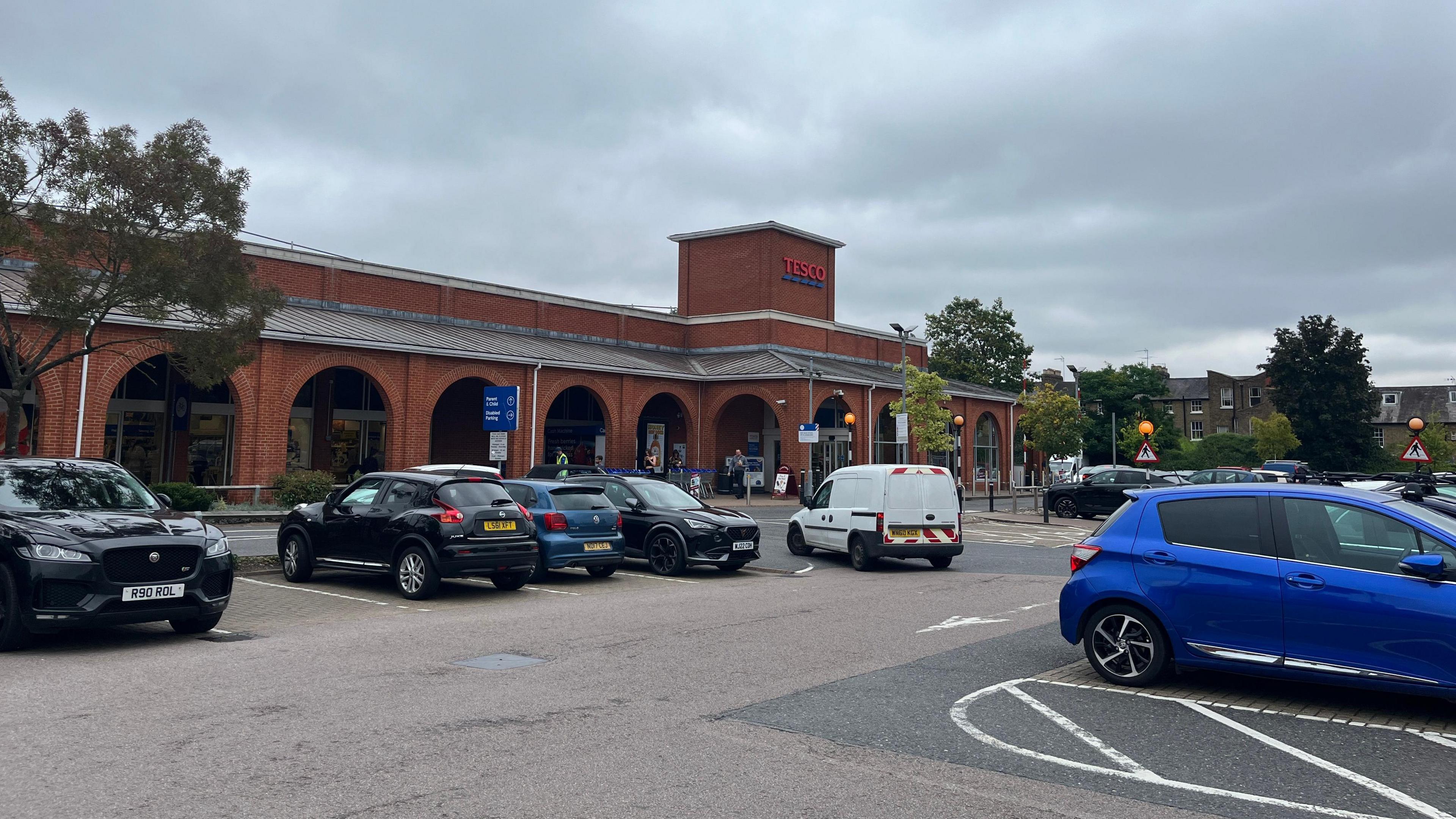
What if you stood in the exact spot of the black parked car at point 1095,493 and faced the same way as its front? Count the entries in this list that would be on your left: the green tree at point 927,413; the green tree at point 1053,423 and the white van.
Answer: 1

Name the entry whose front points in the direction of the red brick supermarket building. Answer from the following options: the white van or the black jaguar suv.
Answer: the white van

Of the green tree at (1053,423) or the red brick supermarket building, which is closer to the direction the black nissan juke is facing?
the red brick supermarket building

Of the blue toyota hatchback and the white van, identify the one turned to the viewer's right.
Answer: the blue toyota hatchback

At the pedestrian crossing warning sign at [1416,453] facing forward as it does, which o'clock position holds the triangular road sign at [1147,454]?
The triangular road sign is roughly at 4 o'clock from the pedestrian crossing warning sign.

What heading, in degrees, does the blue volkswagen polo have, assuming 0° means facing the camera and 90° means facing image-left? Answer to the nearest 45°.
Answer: approximately 135°

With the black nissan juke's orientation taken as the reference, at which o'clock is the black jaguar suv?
The black jaguar suv is roughly at 9 o'clock from the black nissan juke.

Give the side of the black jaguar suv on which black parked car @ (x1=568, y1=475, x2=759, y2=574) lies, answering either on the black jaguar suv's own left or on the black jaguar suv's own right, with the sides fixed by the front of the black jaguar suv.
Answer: on the black jaguar suv's own left

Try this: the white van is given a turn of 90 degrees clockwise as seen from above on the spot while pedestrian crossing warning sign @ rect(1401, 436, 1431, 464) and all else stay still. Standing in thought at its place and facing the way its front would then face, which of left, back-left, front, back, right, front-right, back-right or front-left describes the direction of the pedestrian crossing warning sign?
front

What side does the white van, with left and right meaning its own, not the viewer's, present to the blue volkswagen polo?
left

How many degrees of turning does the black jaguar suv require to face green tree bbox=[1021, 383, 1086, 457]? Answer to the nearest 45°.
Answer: approximately 90° to its left

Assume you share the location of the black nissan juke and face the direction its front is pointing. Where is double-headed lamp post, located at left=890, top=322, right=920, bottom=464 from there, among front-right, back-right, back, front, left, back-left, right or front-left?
right

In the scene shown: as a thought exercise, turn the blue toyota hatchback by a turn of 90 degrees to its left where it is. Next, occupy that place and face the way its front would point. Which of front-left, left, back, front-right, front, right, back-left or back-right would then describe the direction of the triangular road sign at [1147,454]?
front

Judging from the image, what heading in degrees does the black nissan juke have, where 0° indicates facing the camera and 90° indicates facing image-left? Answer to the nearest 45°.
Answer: approximately 135°

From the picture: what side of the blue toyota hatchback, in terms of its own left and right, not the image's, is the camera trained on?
right

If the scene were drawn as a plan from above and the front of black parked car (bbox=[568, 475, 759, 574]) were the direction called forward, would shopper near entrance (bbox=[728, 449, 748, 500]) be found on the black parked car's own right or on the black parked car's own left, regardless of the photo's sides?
on the black parked car's own left

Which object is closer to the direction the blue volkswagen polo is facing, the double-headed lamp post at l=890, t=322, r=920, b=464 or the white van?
the double-headed lamp post

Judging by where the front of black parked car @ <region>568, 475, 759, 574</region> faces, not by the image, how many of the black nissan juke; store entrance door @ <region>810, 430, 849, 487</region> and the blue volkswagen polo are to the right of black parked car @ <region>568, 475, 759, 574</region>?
2

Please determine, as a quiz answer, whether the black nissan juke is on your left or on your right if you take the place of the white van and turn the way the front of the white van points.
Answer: on your left

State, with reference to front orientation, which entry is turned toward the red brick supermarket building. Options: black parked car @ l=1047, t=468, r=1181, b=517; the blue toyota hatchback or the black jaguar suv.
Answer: the black parked car

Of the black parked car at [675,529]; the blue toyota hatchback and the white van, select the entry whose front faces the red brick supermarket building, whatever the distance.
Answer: the white van
